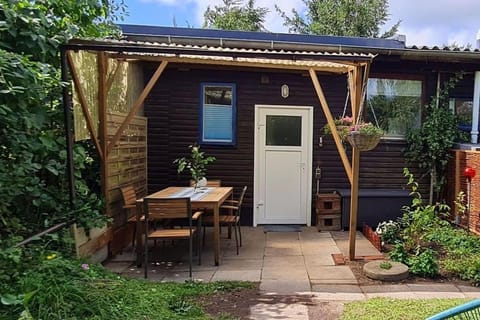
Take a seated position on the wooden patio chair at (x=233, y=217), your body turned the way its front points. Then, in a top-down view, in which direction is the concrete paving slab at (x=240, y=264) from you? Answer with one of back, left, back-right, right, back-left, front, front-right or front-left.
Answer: left

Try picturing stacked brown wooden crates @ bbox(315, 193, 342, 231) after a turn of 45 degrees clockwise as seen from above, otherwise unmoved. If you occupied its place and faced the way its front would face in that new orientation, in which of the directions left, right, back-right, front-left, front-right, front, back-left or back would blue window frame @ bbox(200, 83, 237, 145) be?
front-right

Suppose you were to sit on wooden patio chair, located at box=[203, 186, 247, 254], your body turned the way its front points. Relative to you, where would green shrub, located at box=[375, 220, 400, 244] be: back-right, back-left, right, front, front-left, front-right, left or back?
back

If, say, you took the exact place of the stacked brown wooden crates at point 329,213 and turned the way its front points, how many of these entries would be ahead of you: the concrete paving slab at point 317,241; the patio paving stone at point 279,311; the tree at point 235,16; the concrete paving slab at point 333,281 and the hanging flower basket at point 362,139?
4

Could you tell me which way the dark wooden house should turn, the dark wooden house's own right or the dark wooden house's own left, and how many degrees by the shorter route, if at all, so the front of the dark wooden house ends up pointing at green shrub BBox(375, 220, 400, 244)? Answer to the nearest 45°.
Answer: approximately 45° to the dark wooden house's own left

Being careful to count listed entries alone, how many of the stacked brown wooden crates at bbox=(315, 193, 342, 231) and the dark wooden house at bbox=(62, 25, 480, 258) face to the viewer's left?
0

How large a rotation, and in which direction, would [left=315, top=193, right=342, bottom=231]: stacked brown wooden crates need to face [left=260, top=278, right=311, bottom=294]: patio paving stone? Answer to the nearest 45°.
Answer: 0° — it already faces it

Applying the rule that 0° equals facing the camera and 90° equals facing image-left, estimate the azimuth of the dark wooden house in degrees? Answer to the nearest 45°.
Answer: approximately 0°

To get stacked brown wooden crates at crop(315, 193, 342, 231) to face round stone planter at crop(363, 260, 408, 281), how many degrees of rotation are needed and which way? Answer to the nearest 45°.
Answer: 0° — it already faces it

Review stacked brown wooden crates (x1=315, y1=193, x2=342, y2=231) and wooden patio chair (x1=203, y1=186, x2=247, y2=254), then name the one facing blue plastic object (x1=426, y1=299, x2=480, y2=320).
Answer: the stacked brown wooden crates

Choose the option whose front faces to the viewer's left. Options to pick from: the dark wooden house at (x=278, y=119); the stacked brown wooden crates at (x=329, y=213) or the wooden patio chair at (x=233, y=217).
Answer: the wooden patio chair

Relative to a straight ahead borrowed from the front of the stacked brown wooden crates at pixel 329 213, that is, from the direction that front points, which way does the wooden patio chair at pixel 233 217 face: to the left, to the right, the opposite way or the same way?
to the right

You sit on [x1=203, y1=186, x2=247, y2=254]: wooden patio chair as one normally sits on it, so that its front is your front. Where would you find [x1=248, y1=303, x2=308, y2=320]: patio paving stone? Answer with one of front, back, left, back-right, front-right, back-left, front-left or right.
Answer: left

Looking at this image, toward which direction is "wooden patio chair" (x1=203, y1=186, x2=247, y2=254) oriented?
to the viewer's left
